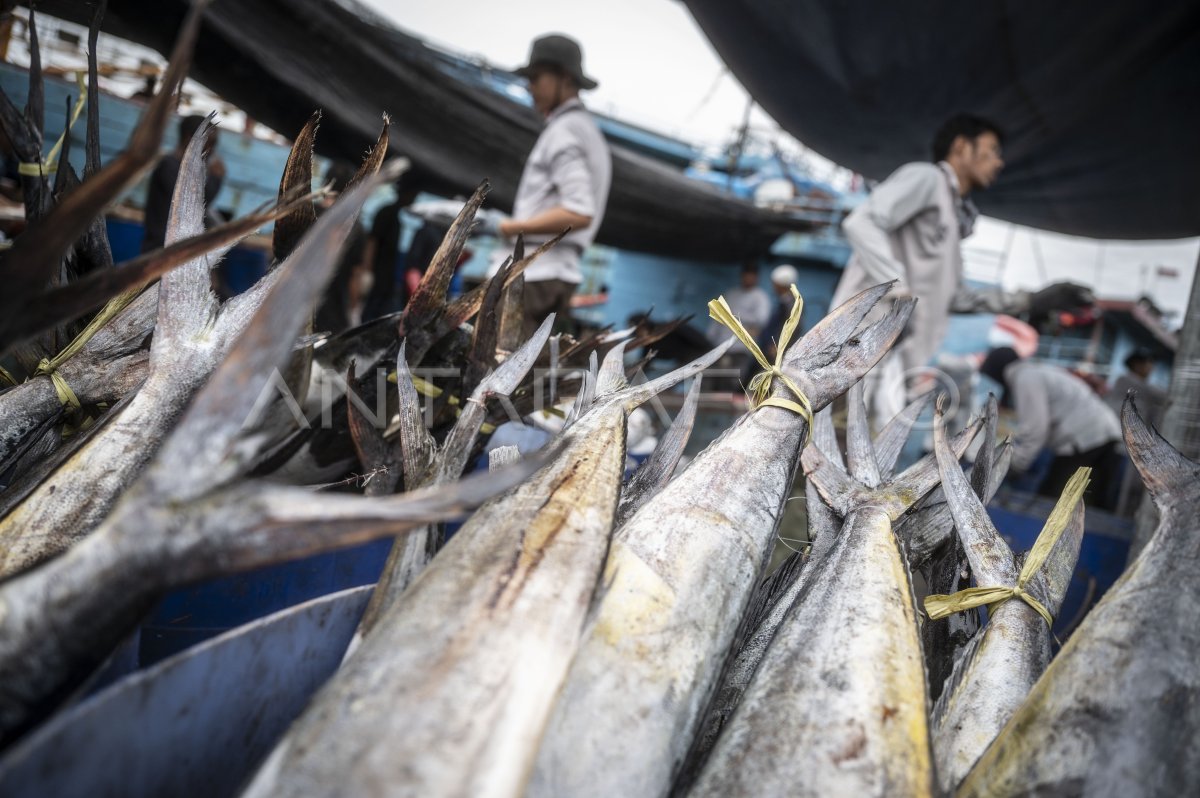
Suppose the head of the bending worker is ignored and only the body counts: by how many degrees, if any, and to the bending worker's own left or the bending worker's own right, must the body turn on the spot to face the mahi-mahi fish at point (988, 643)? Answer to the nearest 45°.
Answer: approximately 90° to the bending worker's own left

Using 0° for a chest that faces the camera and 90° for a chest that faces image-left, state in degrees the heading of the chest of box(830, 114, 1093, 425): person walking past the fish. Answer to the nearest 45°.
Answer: approximately 270°

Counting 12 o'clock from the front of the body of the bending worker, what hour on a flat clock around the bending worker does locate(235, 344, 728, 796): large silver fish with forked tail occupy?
The large silver fish with forked tail is roughly at 9 o'clock from the bending worker.

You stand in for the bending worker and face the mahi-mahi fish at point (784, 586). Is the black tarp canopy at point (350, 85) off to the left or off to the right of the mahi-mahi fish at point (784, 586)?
right

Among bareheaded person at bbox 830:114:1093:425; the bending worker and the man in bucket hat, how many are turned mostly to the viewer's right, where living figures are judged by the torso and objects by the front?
1

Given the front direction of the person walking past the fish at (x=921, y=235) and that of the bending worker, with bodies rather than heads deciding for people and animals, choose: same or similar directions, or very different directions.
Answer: very different directions

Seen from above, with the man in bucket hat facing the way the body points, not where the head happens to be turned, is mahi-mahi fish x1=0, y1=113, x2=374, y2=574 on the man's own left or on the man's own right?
on the man's own left

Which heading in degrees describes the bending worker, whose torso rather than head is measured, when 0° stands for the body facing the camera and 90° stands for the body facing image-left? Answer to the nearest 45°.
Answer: approximately 90°
